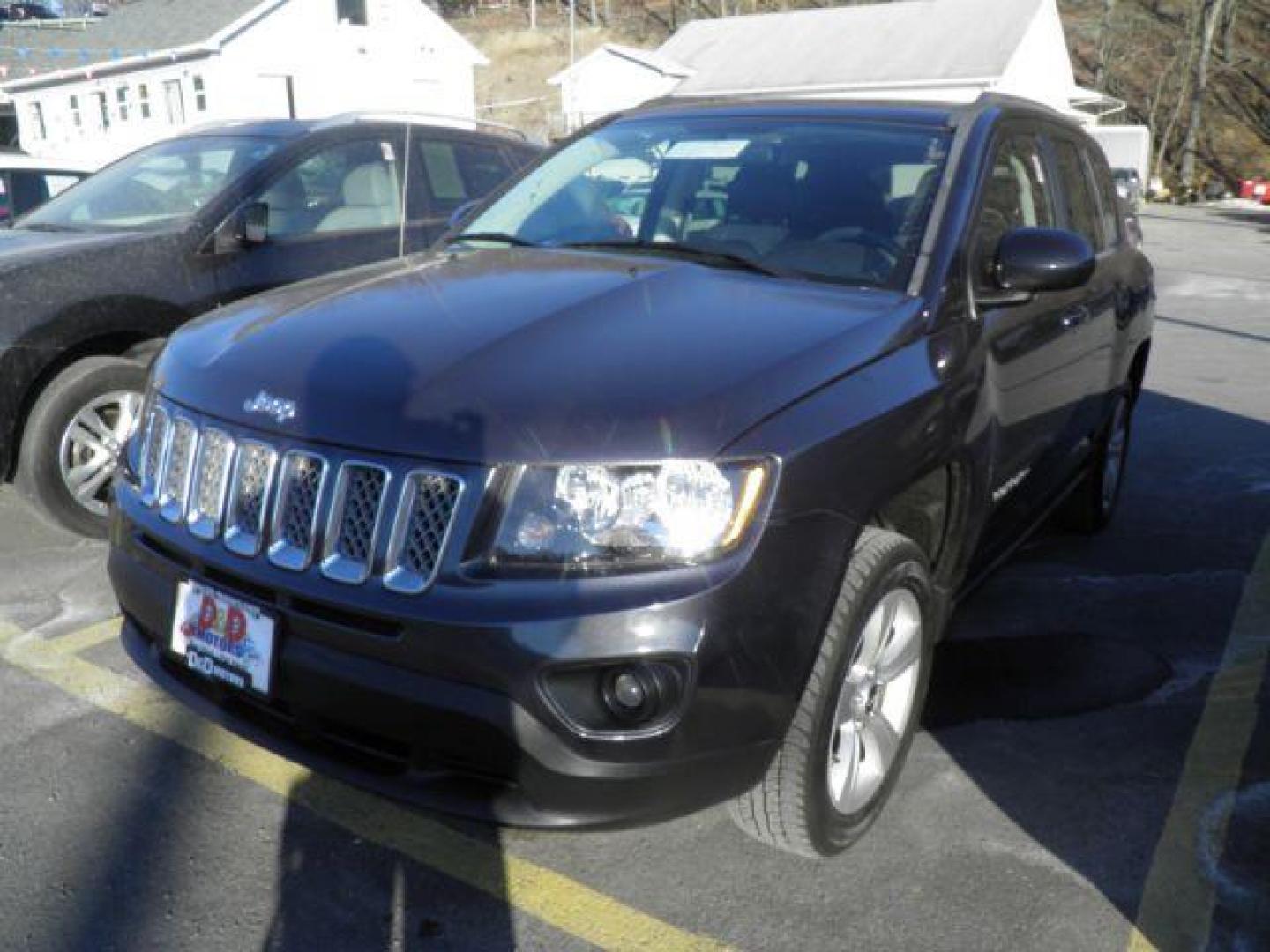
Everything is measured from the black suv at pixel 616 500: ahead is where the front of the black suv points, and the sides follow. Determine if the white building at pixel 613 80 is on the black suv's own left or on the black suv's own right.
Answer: on the black suv's own right

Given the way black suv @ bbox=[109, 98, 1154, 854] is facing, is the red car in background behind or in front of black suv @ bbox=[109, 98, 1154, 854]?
behind

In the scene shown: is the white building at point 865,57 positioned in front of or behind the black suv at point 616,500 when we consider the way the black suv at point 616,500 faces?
behind

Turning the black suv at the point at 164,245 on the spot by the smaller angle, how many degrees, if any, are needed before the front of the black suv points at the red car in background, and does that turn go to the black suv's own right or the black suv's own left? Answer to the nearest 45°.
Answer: approximately 180°

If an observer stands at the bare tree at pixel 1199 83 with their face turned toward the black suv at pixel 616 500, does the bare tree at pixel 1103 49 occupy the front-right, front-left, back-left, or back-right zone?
back-right

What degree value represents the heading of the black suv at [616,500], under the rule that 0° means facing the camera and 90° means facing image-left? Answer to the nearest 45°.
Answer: approximately 45°

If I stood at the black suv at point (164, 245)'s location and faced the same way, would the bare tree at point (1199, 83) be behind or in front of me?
behind

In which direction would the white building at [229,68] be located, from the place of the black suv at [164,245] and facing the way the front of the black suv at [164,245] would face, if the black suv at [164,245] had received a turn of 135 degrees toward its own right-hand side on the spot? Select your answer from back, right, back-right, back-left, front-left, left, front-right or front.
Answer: front

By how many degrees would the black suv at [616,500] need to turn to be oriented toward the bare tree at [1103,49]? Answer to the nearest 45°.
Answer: approximately 135° to its right

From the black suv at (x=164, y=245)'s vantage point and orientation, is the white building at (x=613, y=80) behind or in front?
behind

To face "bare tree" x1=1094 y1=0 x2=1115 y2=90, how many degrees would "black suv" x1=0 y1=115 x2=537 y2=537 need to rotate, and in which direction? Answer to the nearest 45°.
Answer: approximately 180°

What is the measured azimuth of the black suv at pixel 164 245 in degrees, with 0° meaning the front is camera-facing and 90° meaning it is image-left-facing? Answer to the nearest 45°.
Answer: approximately 45°
